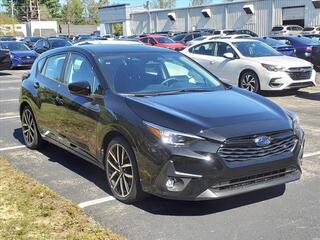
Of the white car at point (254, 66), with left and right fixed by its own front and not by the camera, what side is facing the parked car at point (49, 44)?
back

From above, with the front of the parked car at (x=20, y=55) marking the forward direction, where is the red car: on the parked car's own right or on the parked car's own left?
on the parked car's own left

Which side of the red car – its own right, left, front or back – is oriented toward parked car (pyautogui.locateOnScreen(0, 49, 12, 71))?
right

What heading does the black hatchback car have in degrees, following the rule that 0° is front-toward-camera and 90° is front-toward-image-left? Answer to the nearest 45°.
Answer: approximately 315°

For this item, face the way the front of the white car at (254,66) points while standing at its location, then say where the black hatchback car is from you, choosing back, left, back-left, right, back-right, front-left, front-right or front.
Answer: front-right

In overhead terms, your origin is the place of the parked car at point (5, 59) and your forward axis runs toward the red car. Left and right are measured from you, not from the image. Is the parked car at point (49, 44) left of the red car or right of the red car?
left

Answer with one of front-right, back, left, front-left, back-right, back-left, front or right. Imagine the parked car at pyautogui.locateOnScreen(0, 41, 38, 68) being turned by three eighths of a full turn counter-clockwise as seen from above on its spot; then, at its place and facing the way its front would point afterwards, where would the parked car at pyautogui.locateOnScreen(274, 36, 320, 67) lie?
back-right

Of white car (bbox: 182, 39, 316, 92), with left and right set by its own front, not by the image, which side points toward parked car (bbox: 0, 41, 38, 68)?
back

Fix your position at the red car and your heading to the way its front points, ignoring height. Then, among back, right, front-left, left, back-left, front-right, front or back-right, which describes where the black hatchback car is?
front-right

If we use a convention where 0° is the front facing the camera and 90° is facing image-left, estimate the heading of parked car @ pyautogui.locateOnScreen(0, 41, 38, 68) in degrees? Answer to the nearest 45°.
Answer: approximately 315°

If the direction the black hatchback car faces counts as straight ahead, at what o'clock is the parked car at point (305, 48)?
The parked car is roughly at 8 o'clock from the black hatchback car.

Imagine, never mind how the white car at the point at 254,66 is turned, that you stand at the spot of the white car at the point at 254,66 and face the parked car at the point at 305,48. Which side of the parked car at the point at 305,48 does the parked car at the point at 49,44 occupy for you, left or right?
left

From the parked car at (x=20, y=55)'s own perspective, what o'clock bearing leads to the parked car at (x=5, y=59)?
the parked car at (x=5, y=59) is roughly at 2 o'clock from the parked car at (x=20, y=55).

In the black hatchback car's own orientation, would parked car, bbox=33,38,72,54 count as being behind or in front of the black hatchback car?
behind

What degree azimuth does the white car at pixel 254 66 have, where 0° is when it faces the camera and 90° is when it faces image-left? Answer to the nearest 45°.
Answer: approximately 315°
